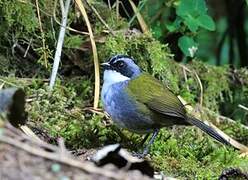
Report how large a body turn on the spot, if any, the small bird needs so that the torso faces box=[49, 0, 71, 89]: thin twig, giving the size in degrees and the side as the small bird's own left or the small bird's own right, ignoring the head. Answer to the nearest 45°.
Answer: approximately 45° to the small bird's own right

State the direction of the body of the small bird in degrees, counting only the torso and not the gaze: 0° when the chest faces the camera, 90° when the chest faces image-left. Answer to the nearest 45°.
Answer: approximately 90°

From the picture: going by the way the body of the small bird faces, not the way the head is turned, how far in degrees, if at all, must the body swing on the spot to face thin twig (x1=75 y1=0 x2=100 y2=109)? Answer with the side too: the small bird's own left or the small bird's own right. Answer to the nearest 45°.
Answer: approximately 45° to the small bird's own right

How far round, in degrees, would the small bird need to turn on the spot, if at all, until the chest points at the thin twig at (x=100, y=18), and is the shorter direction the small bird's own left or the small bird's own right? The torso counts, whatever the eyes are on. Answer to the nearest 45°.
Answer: approximately 45° to the small bird's own right
